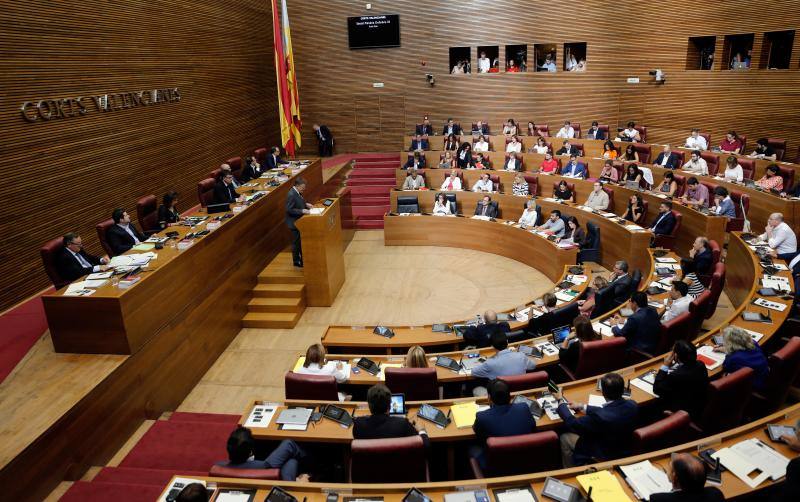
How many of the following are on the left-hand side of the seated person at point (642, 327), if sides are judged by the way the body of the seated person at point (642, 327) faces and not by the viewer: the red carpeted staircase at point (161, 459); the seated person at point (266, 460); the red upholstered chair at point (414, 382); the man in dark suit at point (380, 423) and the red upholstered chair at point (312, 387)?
5

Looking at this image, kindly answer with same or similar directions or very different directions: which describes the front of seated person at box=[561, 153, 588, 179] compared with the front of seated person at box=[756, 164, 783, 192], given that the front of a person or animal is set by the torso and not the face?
same or similar directions

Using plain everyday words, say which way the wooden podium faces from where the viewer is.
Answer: facing the viewer and to the right of the viewer

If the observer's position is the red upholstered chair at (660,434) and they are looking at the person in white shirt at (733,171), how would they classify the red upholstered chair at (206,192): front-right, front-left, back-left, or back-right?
front-left

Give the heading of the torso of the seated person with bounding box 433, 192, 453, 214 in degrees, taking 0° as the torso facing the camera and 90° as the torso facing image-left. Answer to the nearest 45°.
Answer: approximately 0°

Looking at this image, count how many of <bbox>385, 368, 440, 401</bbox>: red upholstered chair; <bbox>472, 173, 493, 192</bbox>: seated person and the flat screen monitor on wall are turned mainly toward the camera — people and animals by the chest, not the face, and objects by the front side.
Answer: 2

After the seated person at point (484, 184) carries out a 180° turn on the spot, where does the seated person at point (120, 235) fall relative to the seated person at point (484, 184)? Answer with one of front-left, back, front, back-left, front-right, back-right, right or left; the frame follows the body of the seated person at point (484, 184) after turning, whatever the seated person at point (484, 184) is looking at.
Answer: back-left

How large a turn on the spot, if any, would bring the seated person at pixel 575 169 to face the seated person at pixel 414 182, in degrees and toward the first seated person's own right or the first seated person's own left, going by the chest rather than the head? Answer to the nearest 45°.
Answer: approximately 45° to the first seated person's own right

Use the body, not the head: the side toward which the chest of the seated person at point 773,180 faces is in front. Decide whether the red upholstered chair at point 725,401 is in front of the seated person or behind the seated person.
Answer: in front

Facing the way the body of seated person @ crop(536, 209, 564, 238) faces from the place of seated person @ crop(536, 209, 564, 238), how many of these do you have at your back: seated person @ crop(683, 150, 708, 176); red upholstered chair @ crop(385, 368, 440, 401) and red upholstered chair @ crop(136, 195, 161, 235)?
1

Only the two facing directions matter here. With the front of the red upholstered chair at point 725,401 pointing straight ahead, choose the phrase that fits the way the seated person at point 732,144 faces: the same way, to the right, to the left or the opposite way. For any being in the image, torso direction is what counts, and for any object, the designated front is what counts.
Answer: to the left

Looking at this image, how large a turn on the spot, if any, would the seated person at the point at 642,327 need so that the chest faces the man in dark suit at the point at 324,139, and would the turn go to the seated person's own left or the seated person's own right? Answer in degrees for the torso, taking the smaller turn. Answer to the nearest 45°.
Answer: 0° — they already face them

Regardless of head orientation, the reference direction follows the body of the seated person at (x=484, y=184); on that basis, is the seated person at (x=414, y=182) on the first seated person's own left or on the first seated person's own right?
on the first seated person's own right

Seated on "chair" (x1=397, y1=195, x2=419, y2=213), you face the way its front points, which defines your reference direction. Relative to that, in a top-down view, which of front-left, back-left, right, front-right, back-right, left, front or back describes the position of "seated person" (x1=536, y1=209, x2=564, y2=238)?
front-left

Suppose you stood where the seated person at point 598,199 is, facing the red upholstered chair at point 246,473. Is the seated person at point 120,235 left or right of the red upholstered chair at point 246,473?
right

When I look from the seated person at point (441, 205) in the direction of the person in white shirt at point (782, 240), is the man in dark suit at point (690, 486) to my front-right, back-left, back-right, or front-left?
front-right

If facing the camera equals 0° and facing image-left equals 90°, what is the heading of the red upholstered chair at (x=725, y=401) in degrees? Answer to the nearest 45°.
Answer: approximately 135°

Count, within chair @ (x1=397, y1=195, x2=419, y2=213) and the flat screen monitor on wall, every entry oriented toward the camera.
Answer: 2

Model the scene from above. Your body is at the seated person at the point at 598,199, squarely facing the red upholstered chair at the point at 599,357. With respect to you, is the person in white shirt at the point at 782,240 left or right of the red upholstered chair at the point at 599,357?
left

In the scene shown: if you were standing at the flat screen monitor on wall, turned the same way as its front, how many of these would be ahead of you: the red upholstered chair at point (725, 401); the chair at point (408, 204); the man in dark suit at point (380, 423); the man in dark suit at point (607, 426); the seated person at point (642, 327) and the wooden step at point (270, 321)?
6

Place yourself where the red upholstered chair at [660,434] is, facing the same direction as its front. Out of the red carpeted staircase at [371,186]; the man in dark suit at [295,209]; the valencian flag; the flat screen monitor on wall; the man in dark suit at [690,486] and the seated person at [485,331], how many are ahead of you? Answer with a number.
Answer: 5

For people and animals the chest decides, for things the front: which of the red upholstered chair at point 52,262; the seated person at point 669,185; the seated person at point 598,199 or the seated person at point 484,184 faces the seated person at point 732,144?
the red upholstered chair

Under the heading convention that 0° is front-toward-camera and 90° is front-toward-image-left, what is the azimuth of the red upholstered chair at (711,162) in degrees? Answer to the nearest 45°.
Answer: approximately 45°

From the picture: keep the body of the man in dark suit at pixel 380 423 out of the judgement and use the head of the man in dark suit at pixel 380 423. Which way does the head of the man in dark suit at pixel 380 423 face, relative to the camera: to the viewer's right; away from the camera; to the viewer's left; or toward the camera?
away from the camera
